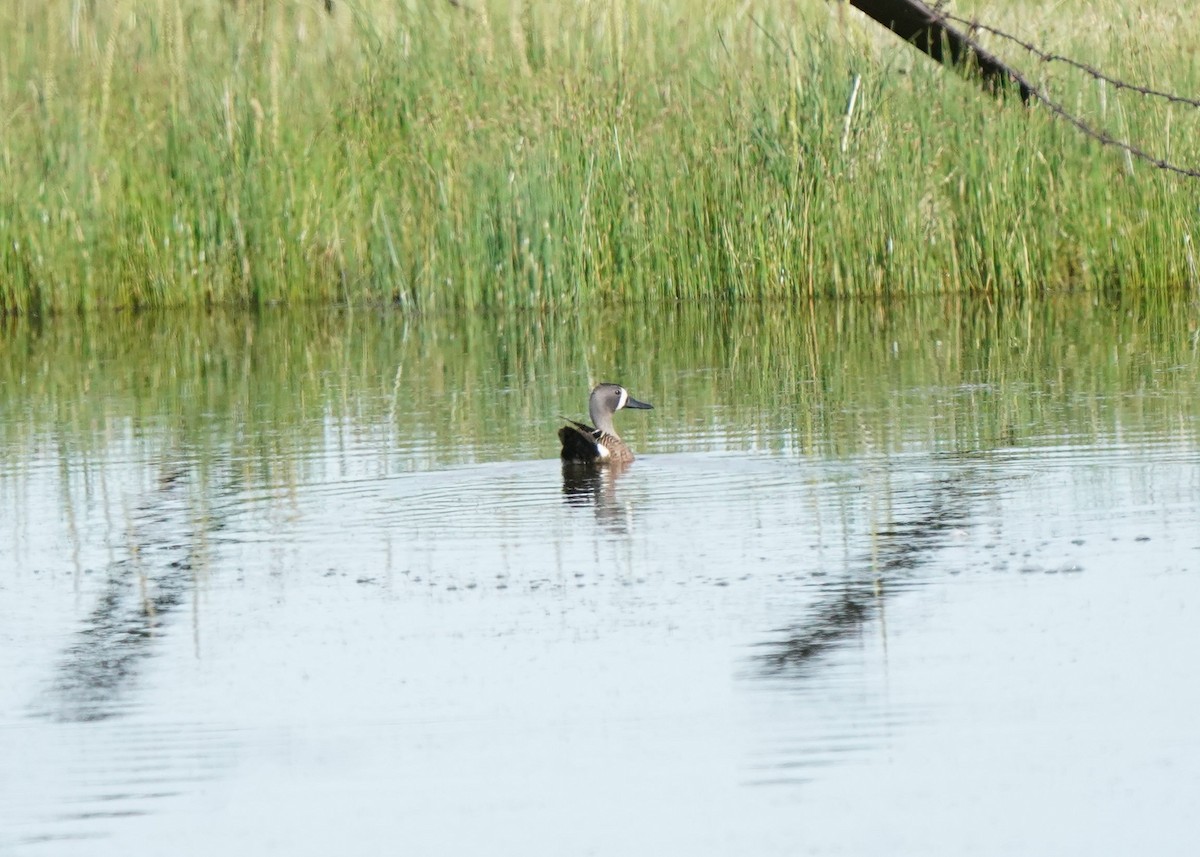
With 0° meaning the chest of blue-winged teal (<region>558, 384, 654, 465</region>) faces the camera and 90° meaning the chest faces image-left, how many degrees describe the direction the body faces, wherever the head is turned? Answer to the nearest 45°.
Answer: approximately 225°
